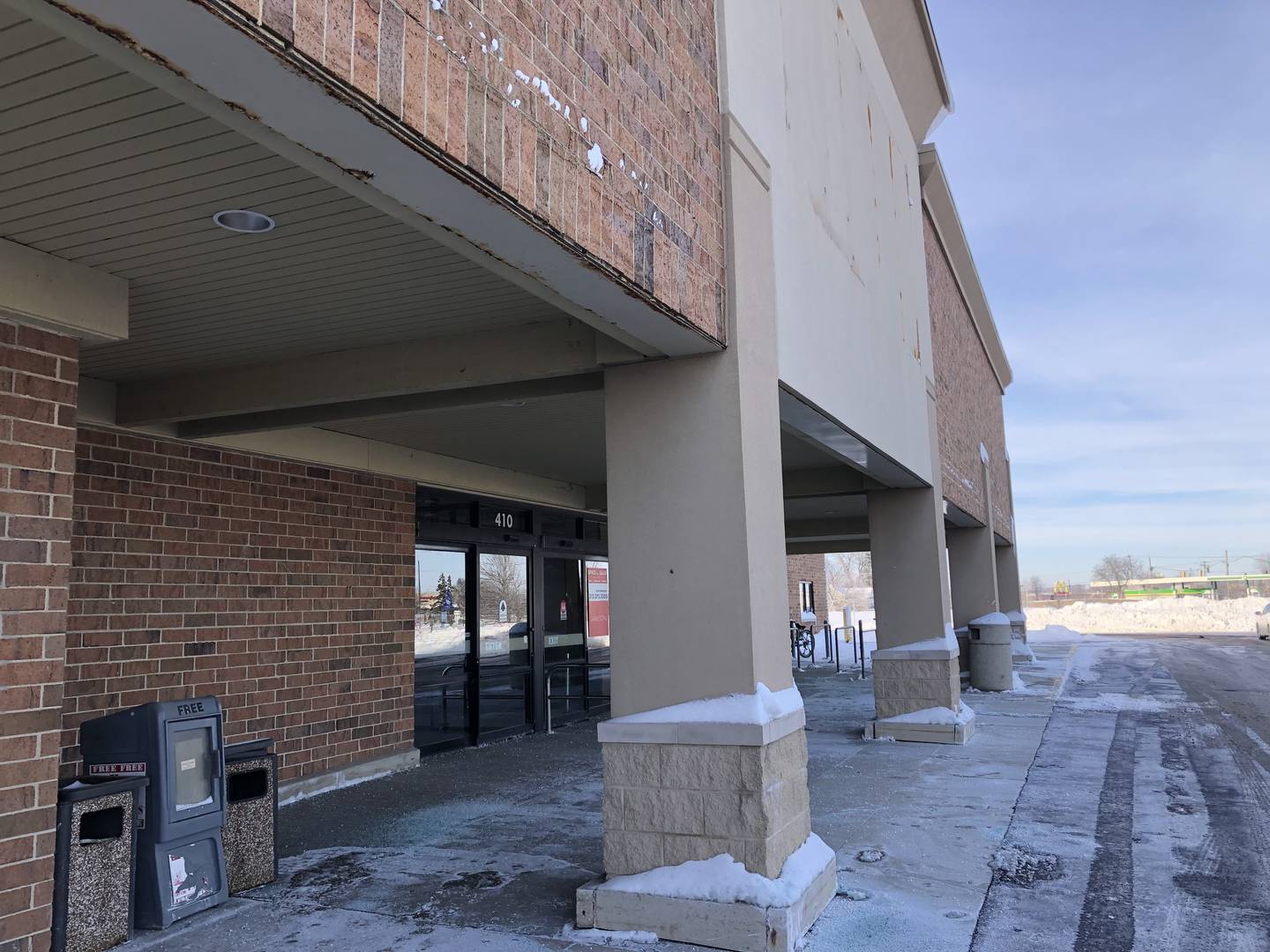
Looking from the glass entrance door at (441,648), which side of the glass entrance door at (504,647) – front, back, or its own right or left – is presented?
right

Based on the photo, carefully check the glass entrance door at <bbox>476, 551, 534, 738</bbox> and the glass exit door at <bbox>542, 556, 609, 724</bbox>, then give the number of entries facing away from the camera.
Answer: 0

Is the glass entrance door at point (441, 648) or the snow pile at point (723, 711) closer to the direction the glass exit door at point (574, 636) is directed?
the snow pile

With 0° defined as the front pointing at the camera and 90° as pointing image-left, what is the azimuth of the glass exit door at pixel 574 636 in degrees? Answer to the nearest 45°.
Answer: approximately 315°

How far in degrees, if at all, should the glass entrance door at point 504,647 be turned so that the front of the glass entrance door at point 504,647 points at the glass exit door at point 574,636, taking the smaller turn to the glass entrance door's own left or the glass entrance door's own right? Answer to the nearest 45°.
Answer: approximately 90° to the glass entrance door's own left

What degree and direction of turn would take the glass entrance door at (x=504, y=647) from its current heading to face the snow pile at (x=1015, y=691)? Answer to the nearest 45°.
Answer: approximately 90° to its left

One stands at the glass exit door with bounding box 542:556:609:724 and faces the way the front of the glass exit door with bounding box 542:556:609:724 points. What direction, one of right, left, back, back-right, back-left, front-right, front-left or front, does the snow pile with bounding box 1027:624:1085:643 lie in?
left

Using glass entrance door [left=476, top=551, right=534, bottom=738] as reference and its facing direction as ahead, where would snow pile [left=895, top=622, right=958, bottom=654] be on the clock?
The snow pile is roughly at 11 o'clock from the glass entrance door.

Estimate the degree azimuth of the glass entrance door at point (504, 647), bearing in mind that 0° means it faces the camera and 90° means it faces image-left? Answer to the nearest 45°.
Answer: approximately 315°

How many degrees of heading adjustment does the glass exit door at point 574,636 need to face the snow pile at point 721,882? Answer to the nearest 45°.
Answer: approximately 45° to its right

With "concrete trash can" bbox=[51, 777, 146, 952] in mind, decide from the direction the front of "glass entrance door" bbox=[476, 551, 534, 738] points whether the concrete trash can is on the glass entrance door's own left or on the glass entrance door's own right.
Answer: on the glass entrance door's own right

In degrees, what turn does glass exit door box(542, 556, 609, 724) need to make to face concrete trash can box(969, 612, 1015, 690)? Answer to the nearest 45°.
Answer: approximately 45° to its left

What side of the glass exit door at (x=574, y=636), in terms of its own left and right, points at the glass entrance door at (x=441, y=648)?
right

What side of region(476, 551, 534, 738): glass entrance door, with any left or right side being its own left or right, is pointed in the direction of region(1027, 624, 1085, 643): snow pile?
left
